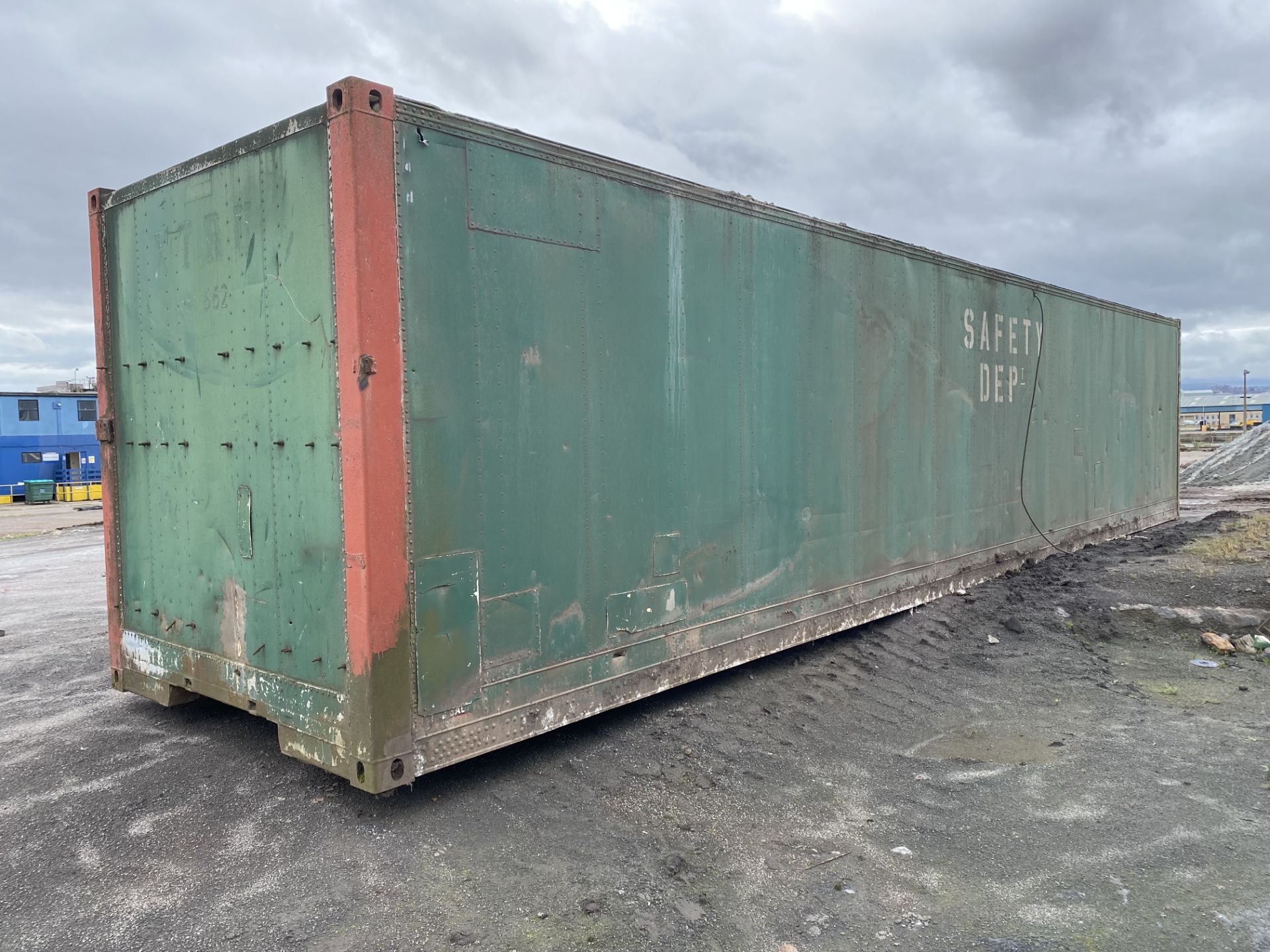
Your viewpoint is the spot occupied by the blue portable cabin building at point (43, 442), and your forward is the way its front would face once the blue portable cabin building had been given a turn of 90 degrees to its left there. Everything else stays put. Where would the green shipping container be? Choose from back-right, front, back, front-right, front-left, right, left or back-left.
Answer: right

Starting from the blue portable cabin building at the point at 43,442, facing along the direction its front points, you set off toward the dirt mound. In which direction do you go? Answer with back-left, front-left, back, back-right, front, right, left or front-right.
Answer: front-left

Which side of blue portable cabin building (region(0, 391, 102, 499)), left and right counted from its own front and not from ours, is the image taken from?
front

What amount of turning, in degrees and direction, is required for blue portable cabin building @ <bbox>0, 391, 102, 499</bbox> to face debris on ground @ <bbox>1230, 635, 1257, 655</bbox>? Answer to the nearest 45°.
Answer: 0° — it already faces it

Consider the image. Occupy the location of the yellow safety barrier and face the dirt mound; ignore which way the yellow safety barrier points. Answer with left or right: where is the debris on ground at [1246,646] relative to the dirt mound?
right

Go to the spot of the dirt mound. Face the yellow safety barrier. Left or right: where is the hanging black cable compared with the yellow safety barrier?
left

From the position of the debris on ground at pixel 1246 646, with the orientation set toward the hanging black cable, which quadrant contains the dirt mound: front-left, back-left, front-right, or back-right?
front-right

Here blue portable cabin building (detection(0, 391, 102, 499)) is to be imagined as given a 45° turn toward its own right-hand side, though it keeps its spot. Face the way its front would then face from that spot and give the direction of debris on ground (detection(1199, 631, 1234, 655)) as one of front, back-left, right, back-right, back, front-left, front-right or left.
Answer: front-left

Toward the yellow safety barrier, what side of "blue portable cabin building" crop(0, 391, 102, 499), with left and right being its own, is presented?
front

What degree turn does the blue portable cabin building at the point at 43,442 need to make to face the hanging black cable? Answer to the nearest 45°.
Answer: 0° — it already faces it

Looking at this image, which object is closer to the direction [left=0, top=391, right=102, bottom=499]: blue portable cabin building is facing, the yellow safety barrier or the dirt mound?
the yellow safety barrier
